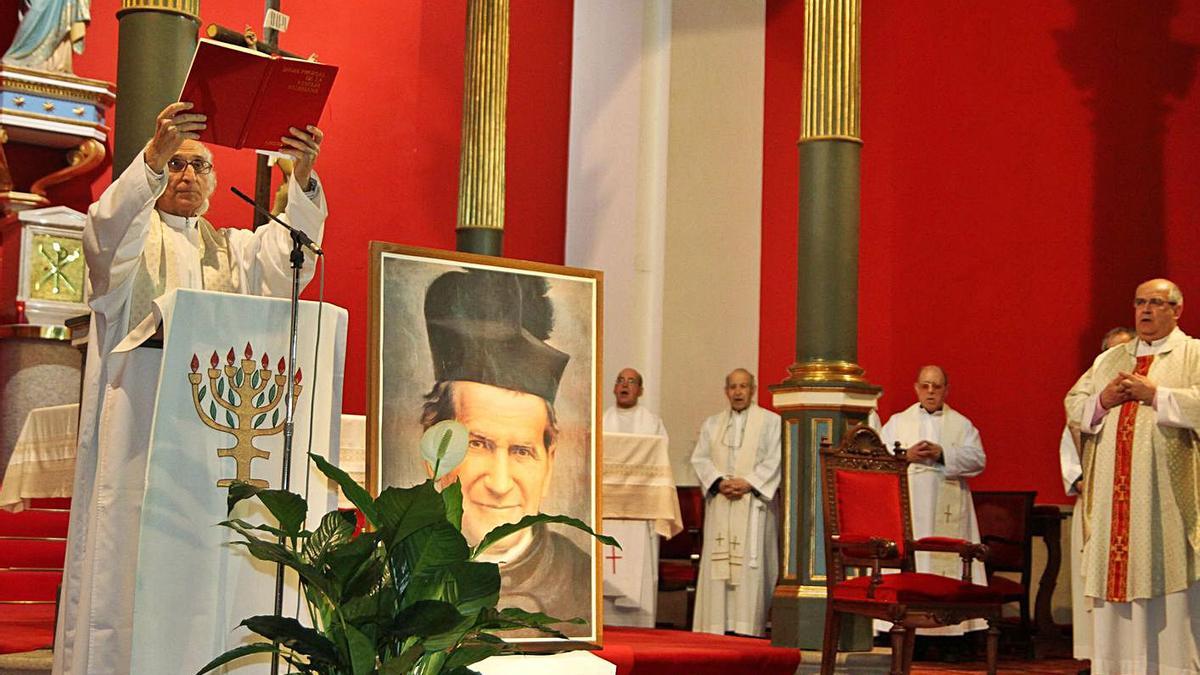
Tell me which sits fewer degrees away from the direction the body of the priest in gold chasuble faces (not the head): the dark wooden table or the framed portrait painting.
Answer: the framed portrait painting

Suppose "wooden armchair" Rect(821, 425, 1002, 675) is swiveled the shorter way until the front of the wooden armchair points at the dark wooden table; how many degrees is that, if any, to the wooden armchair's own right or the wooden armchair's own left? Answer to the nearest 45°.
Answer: approximately 135° to the wooden armchair's own left

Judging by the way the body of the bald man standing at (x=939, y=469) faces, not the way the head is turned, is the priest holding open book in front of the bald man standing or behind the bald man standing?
in front

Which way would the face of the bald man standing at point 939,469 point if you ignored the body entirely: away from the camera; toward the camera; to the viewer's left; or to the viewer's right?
toward the camera

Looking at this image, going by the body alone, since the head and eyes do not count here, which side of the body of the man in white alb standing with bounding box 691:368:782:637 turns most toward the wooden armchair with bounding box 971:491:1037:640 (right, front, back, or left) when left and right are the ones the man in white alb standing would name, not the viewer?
left

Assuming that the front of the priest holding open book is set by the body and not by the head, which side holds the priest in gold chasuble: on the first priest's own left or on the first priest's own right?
on the first priest's own left

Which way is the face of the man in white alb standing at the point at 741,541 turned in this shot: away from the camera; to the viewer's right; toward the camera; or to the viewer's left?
toward the camera

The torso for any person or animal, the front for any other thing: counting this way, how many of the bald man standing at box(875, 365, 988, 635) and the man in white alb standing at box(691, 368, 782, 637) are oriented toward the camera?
2

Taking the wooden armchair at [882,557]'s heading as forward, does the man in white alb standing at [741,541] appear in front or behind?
behind

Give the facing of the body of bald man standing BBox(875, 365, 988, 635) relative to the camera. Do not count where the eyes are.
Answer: toward the camera

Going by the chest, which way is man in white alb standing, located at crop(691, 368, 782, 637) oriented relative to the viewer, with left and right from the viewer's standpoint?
facing the viewer

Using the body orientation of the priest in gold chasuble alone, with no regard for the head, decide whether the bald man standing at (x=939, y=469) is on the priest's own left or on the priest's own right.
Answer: on the priest's own right

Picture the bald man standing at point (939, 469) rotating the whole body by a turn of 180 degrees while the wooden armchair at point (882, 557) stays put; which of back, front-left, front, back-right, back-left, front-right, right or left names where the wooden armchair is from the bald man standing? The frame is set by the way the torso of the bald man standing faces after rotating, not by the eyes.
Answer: back

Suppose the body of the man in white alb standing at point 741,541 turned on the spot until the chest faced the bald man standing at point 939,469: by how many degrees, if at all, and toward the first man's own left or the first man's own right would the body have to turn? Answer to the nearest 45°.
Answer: approximately 90° to the first man's own left

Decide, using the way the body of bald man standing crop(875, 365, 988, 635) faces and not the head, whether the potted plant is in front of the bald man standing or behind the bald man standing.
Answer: in front
